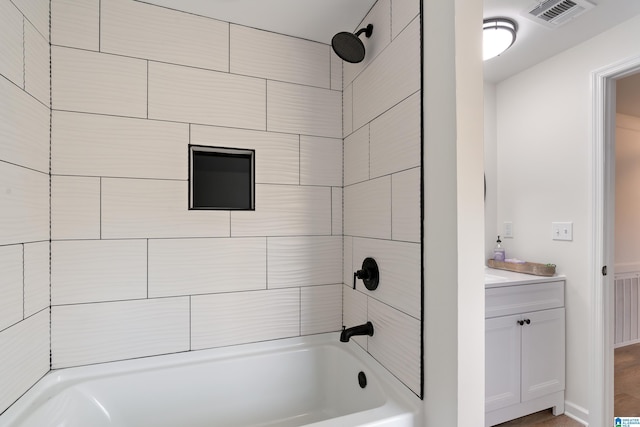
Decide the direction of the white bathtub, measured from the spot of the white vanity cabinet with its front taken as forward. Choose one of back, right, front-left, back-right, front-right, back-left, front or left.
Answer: right

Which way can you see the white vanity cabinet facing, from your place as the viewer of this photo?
facing the viewer and to the right of the viewer
